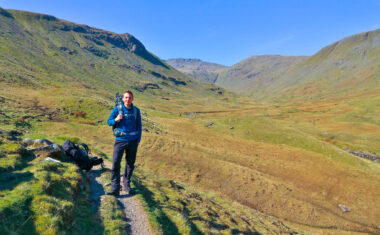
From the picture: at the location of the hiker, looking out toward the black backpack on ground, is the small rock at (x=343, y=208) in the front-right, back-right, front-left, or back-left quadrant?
back-right

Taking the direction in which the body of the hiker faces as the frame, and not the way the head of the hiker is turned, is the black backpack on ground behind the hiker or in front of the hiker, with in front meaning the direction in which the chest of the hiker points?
behind

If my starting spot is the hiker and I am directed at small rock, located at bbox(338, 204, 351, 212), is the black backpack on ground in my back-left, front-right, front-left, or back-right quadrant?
back-left

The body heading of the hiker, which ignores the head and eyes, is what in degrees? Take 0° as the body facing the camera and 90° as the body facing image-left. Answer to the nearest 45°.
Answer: approximately 0°

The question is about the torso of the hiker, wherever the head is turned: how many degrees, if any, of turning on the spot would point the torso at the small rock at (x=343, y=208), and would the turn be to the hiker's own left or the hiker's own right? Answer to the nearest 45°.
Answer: approximately 90° to the hiker's own left
